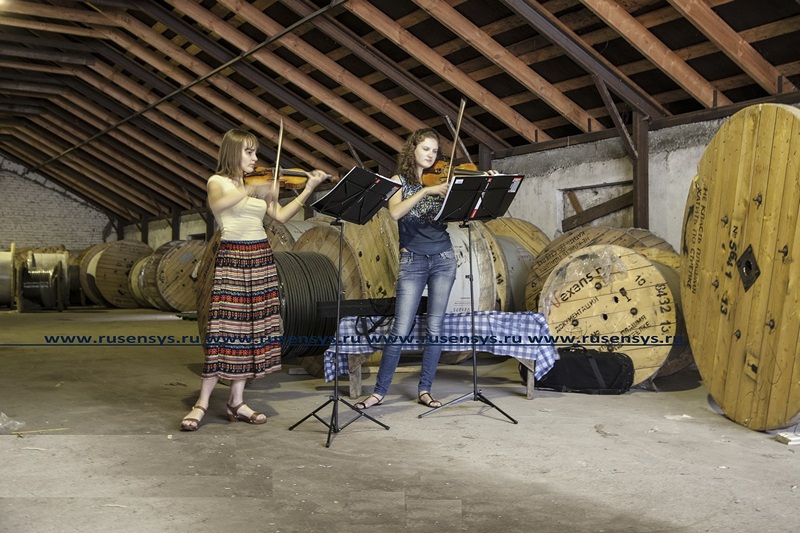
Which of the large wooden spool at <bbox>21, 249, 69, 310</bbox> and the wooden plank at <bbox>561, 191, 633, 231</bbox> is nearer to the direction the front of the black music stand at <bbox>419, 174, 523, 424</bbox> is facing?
the large wooden spool

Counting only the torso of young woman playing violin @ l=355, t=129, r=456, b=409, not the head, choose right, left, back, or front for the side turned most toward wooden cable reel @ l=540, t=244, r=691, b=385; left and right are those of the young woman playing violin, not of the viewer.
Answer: left

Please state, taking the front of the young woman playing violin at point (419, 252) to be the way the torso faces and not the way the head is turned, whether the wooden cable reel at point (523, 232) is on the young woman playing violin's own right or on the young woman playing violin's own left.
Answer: on the young woman playing violin's own left

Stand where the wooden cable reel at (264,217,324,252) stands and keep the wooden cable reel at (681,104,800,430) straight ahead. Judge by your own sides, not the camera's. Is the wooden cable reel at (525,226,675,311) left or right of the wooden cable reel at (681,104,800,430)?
left

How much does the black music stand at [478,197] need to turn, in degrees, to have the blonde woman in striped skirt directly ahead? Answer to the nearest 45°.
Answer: approximately 45° to its left

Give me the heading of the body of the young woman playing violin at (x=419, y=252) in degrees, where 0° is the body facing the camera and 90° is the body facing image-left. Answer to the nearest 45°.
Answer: approximately 315°

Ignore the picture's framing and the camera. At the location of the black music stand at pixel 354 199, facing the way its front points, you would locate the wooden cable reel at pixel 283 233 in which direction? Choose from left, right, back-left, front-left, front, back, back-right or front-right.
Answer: front-right

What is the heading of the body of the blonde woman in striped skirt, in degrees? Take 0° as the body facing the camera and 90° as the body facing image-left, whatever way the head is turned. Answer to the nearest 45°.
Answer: approximately 315°

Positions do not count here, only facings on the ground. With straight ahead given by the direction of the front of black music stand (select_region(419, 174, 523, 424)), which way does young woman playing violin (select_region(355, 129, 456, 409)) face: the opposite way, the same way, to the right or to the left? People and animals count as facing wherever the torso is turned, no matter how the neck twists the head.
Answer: the opposite way

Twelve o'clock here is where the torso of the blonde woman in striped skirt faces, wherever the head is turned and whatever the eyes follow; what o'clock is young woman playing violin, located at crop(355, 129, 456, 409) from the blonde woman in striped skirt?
The young woman playing violin is roughly at 10 o'clock from the blonde woman in striped skirt.

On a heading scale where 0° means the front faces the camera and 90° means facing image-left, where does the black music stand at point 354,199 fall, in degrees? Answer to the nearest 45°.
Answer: approximately 135°

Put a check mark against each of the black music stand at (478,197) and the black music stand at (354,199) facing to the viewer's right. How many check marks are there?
0

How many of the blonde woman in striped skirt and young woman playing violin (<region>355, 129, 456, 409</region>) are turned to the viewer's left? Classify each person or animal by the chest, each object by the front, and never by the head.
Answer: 0
